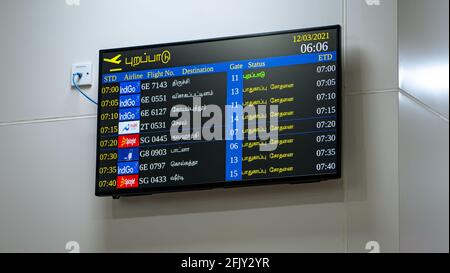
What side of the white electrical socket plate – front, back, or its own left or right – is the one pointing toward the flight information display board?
left

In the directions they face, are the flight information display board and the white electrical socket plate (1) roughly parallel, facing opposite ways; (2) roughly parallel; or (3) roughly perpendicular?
roughly parallel

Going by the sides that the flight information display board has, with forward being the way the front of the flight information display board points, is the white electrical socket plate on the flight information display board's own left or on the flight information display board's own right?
on the flight information display board's own right

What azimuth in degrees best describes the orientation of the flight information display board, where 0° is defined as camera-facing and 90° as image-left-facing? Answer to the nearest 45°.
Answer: approximately 45°

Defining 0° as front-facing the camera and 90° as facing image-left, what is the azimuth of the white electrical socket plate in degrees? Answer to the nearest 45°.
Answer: approximately 45°

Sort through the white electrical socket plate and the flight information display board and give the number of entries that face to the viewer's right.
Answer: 0
